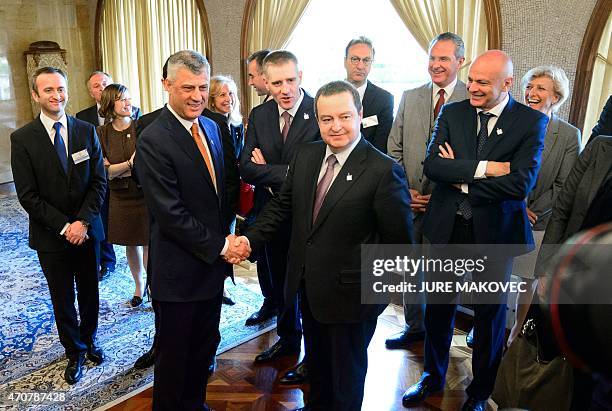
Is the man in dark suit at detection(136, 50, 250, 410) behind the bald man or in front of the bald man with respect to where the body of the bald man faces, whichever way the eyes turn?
in front

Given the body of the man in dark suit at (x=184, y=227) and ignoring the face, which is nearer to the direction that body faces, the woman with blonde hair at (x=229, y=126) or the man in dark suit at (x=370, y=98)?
the man in dark suit

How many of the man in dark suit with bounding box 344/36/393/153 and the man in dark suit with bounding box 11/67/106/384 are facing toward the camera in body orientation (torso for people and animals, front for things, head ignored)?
2

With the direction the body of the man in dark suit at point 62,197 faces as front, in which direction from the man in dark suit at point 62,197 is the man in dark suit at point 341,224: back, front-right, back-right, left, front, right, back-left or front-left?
front-left

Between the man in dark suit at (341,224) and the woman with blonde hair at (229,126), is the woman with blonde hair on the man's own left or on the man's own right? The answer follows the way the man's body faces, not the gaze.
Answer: on the man's own right

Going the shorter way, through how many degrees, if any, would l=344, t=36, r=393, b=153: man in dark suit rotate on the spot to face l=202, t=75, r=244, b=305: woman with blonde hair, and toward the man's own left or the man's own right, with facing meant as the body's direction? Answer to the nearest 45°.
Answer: approximately 90° to the man's own right

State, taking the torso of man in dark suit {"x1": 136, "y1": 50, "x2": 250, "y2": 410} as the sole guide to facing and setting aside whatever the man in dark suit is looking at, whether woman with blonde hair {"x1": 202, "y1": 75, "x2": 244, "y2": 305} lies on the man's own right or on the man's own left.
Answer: on the man's own left

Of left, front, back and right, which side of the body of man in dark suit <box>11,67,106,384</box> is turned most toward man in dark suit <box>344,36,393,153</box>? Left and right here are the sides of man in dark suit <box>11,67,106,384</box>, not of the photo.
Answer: left

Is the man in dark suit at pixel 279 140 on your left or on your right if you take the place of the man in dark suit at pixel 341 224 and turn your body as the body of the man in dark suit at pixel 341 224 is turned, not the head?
on your right

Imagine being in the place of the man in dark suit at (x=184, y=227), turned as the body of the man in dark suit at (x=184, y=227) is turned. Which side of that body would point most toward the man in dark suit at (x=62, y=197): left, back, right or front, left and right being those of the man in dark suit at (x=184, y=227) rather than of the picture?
back

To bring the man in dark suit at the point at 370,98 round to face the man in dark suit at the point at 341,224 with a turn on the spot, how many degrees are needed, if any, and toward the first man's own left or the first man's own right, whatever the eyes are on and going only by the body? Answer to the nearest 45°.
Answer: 0° — they already face them

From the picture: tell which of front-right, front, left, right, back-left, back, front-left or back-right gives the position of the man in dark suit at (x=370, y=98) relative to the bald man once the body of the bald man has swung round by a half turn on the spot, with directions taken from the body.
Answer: left

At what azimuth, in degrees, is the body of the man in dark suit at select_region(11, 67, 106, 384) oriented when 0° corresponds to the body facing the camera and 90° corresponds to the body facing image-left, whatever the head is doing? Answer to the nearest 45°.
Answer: approximately 0°

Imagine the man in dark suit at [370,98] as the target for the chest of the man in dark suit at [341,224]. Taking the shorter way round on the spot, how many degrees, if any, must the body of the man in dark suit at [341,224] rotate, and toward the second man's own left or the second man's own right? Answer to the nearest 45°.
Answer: approximately 135° to the second man's own right

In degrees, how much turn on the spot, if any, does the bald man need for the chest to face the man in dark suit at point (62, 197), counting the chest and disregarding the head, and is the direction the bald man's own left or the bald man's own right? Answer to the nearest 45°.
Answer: approximately 45° to the bald man's own right

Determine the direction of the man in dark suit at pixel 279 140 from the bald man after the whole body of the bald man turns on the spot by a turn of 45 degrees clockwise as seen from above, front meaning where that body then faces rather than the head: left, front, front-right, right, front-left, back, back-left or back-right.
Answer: front

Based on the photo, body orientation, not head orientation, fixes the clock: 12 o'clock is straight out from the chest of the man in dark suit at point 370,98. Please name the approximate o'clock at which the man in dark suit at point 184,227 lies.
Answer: the man in dark suit at point 184,227 is roughly at 1 o'clock from the man in dark suit at point 370,98.
